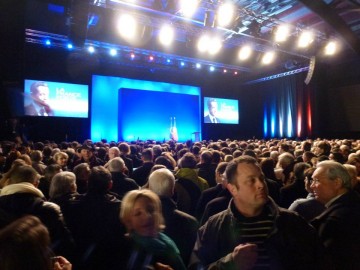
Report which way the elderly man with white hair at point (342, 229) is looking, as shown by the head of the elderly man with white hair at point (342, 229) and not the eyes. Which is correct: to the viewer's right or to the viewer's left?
to the viewer's left

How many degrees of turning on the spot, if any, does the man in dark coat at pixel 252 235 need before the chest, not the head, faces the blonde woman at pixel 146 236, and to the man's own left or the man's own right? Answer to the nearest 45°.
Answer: approximately 90° to the man's own right

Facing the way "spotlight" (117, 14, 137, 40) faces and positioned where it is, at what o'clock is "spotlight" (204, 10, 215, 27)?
"spotlight" (204, 10, 215, 27) is roughly at 9 o'clock from "spotlight" (117, 14, 137, 40).

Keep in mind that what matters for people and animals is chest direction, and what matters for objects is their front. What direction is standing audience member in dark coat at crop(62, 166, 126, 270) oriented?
away from the camera

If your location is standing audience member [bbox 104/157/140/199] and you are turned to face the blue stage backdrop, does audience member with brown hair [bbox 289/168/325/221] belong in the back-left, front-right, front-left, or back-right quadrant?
back-right

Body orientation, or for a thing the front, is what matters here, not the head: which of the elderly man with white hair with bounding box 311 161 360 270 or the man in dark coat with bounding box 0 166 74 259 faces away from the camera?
the man in dark coat
